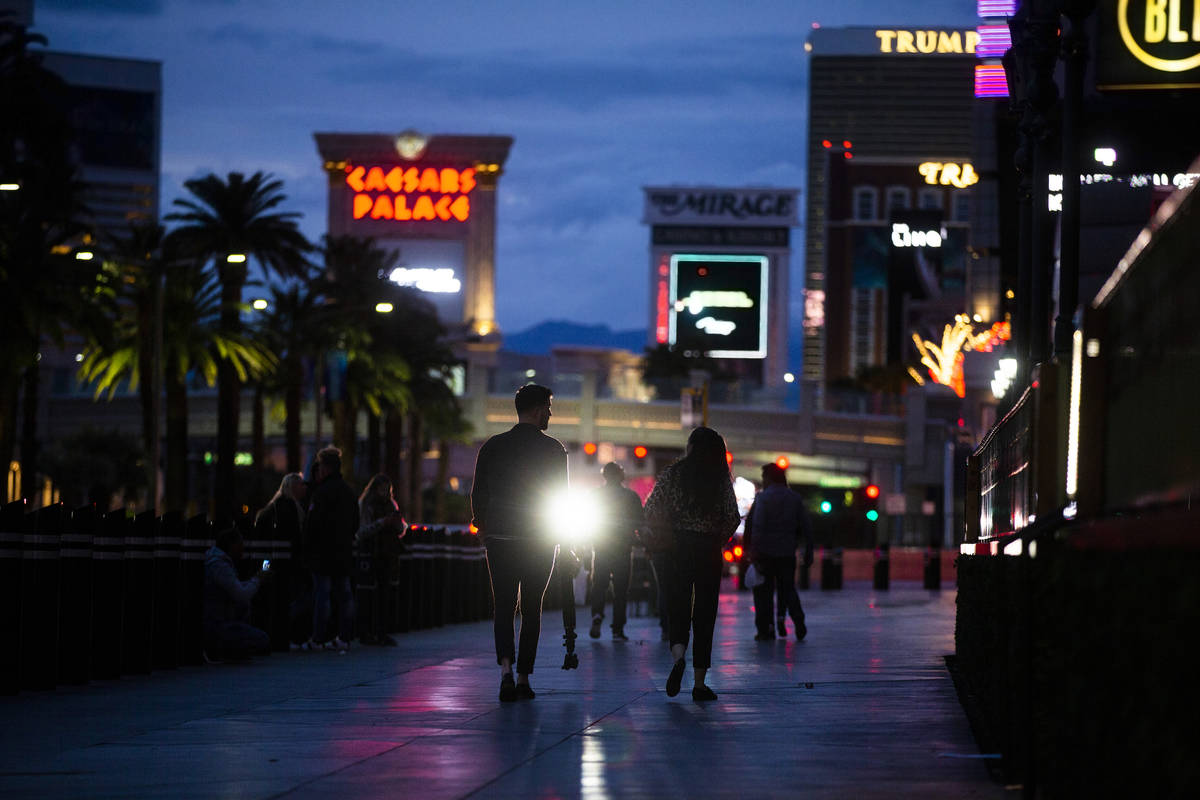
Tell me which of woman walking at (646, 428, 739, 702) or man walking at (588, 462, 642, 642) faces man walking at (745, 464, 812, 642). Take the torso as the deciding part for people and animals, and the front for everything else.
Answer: the woman walking

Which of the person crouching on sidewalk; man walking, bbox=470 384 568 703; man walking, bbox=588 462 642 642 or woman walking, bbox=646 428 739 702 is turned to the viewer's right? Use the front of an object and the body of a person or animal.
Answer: the person crouching on sidewalk

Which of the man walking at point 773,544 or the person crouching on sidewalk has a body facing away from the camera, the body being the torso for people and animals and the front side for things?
the man walking

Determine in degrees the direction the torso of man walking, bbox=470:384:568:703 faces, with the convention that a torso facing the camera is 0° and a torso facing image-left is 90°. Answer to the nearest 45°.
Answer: approximately 180°

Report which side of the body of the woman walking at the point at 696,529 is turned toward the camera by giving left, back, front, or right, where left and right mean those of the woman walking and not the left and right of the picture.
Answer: back

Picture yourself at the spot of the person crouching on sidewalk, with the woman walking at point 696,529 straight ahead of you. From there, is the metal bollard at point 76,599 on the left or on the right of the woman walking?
right

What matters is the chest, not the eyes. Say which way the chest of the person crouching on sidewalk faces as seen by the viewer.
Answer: to the viewer's right

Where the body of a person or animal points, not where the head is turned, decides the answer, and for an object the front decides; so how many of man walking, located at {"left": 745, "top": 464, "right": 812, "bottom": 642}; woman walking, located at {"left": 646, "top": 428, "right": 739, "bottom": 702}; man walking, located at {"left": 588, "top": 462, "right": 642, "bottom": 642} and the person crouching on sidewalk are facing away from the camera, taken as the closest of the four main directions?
3

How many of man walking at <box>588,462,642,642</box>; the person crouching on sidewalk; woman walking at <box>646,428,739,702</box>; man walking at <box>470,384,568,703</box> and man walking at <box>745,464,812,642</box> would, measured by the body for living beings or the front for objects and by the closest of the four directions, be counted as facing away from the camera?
4

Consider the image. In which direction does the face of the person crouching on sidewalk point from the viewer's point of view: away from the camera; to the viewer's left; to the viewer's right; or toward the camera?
to the viewer's right

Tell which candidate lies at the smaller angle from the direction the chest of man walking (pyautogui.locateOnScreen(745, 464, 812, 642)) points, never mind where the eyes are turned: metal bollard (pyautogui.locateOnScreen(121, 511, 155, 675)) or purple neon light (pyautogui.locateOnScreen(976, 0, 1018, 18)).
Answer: the purple neon light

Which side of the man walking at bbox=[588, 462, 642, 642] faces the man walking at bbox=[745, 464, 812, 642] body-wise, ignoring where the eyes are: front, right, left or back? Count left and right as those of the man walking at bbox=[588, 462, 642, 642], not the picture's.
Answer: right

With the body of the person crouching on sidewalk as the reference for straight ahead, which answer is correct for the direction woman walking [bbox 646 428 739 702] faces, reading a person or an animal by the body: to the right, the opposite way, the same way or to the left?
to the left

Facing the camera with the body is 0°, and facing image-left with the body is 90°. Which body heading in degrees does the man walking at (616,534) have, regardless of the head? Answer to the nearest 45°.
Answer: approximately 180°

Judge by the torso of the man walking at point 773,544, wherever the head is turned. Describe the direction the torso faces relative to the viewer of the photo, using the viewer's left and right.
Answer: facing away from the viewer
